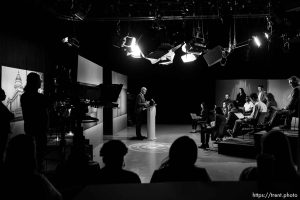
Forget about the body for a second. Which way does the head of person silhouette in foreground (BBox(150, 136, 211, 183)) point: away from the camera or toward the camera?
away from the camera

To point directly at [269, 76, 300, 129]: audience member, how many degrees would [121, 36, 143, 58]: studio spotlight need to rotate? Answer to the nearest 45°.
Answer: approximately 45° to its left

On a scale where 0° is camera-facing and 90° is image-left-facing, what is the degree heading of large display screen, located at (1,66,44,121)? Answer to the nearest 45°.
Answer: approximately 315°

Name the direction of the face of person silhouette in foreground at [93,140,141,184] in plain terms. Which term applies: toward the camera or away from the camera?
away from the camera

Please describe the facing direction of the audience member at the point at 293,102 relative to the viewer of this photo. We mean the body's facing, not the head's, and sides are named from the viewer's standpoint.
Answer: facing to the left of the viewer

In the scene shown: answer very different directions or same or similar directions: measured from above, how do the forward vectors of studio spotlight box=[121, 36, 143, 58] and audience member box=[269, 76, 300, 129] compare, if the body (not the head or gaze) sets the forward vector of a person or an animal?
very different directions

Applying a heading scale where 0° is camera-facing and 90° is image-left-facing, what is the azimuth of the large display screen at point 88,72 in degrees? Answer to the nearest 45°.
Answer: approximately 315°

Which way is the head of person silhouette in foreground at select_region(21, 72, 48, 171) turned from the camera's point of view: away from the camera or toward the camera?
away from the camera

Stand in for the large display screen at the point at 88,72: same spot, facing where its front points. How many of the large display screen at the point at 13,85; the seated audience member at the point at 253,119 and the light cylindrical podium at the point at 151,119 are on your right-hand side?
1

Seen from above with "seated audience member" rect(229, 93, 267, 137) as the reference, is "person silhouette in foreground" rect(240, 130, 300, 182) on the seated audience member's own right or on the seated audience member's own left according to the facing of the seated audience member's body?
on the seated audience member's own left

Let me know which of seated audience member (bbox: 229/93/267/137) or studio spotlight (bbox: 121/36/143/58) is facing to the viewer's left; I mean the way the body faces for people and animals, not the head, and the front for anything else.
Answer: the seated audience member

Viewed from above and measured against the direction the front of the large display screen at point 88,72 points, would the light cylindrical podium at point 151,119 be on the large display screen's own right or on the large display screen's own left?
on the large display screen's own left
